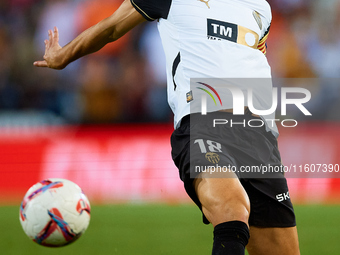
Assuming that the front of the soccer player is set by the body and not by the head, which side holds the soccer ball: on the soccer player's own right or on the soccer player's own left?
on the soccer player's own right
